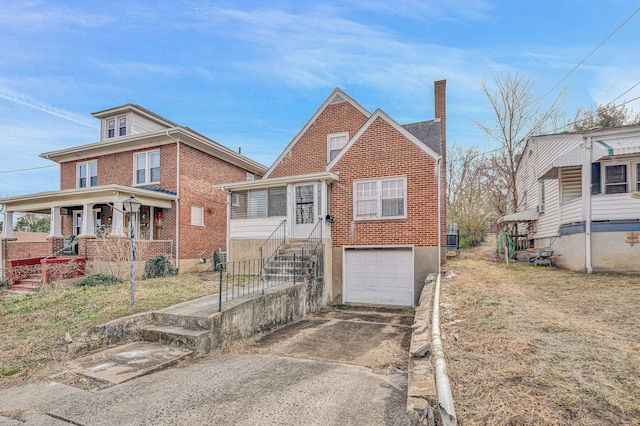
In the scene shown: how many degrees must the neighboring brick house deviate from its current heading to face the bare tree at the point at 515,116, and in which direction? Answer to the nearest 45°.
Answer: approximately 135° to its left

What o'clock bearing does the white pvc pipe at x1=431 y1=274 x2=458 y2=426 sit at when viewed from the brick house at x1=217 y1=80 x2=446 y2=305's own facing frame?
The white pvc pipe is roughly at 12 o'clock from the brick house.

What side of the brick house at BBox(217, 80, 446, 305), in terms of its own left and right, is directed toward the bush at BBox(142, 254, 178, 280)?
right

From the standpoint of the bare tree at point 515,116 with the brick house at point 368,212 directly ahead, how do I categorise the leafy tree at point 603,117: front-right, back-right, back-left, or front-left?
back-left

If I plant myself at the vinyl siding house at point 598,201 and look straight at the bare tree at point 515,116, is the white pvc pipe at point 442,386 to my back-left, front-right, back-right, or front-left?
back-left

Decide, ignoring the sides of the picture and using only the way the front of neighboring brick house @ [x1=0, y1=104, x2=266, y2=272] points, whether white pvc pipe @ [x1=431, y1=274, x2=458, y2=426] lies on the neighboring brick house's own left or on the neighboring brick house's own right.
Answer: on the neighboring brick house's own left

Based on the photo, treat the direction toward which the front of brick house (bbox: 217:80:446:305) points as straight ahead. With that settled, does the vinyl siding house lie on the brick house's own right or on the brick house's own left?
on the brick house's own left
